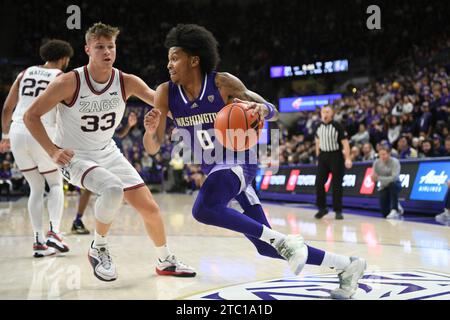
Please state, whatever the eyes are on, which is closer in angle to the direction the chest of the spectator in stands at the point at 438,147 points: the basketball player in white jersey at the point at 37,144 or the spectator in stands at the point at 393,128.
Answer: the basketball player in white jersey

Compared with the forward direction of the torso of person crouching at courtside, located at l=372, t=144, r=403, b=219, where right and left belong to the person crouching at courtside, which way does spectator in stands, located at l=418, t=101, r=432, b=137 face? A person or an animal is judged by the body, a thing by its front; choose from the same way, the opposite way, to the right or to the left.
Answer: the same way

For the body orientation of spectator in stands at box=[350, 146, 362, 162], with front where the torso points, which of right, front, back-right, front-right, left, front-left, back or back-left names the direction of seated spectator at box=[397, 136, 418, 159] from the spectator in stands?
left

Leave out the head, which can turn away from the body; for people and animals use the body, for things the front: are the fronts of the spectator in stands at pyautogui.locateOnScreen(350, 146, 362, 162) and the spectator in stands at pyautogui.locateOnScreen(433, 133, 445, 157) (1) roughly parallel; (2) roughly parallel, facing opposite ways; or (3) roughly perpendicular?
roughly parallel

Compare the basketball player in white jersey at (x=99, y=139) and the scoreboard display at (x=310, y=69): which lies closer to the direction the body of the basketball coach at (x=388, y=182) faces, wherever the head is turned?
the basketball player in white jersey

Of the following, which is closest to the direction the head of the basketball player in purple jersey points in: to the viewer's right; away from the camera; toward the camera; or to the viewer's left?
to the viewer's left

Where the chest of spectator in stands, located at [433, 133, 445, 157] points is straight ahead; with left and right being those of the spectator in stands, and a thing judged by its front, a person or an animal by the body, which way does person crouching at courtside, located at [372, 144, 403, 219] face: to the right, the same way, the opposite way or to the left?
the same way

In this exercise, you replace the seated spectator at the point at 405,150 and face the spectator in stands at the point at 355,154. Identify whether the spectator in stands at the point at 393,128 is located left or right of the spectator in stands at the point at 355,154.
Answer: right

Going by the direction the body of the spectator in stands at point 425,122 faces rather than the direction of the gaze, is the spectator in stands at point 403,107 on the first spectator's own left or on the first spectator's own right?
on the first spectator's own right

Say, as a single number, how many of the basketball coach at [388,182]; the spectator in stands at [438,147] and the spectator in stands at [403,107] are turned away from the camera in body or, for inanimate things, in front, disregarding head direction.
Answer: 0

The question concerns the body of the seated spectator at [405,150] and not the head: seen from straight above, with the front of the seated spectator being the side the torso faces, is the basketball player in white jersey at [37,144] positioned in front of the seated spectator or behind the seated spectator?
in front

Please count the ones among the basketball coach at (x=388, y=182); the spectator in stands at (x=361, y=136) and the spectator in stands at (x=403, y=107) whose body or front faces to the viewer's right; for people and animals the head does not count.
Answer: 0

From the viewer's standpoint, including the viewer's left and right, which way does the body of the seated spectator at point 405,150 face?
facing the viewer and to the left of the viewer
